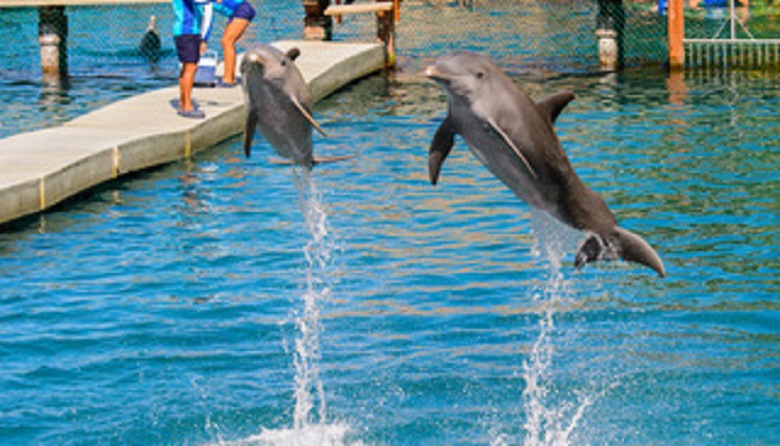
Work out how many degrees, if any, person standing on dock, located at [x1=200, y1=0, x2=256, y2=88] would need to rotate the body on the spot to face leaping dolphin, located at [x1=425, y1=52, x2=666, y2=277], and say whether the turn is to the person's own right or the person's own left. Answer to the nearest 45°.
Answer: approximately 90° to the person's own left

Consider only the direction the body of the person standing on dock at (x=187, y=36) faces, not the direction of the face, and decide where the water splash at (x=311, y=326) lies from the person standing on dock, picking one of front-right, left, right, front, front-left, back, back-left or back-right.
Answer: right

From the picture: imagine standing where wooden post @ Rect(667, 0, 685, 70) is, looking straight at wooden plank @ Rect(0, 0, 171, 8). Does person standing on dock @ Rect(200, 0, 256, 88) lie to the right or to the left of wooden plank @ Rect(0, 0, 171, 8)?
left

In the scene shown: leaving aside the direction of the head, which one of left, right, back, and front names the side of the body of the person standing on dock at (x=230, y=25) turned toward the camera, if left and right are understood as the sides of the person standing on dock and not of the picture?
left

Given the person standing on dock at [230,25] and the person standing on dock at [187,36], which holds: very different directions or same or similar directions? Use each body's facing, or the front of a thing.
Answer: very different directions

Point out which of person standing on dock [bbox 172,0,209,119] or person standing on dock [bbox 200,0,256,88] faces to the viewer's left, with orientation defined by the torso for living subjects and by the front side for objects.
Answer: person standing on dock [bbox 200,0,256,88]

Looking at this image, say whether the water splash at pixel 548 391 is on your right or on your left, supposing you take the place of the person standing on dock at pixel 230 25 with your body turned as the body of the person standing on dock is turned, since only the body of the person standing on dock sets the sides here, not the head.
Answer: on your left

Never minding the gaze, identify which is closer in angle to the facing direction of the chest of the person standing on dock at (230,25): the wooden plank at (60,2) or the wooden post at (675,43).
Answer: the wooden plank
